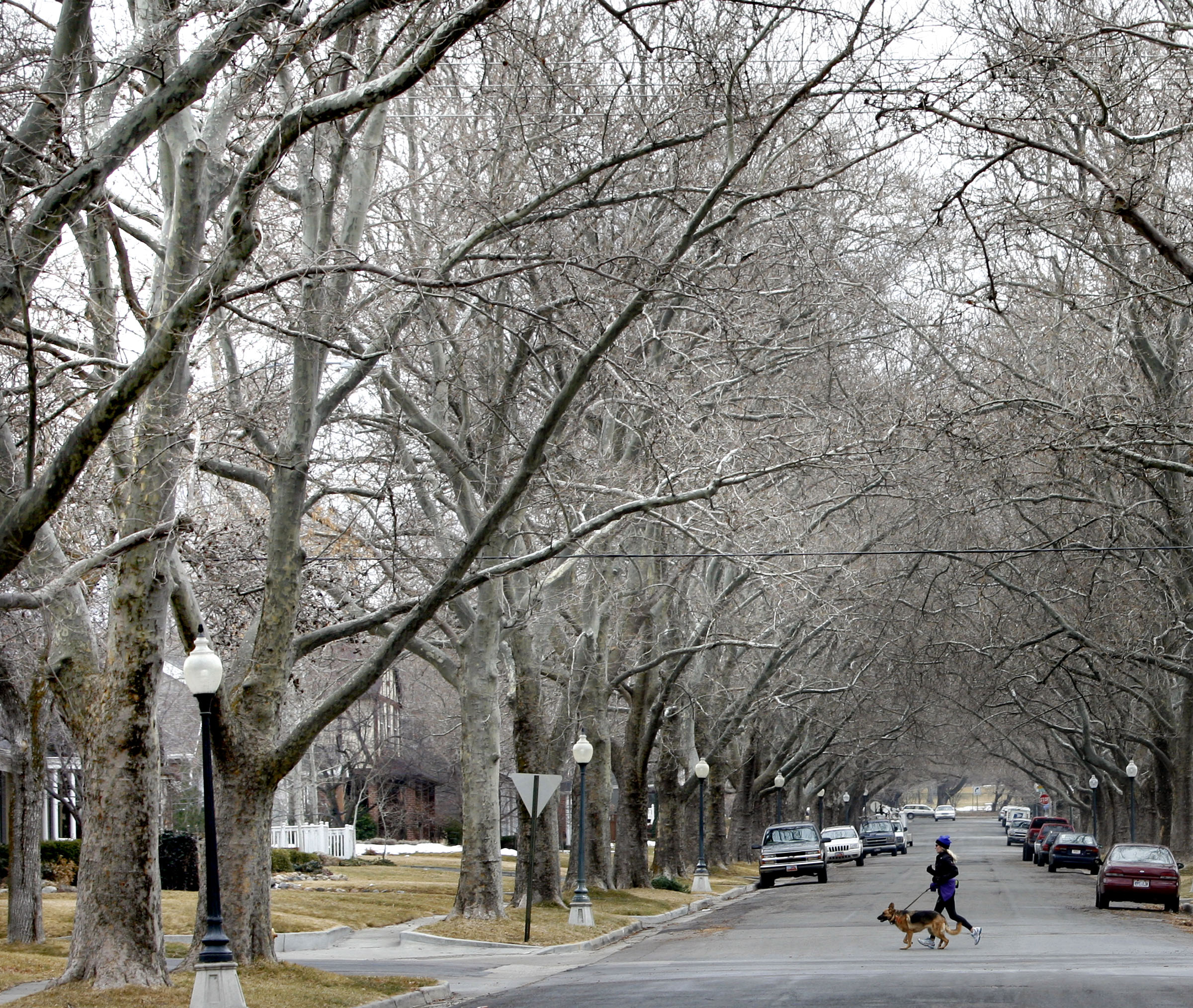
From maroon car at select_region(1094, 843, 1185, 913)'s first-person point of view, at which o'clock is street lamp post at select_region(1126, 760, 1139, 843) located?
The street lamp post is roughly at 12 o'clock from the maroon car.

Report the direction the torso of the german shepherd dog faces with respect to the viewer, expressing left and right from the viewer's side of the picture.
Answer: facing to the left of the viewer

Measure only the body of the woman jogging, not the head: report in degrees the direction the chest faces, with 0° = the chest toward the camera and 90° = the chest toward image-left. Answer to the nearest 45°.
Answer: approximately 90°

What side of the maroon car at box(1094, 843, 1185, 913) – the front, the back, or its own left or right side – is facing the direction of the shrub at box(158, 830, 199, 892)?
left

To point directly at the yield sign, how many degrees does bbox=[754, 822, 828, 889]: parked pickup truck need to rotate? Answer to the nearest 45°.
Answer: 0° — it already faces it

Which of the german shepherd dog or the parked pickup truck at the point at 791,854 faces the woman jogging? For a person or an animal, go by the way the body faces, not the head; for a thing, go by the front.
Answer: the parked pickup truck

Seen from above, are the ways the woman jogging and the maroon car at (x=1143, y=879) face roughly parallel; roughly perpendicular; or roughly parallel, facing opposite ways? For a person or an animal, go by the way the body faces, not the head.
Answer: roughly perpendicular

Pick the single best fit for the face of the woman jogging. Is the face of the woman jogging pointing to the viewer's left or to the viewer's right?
to the viewer's left

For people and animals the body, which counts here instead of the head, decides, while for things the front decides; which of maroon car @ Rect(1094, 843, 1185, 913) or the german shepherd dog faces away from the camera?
the maroon car

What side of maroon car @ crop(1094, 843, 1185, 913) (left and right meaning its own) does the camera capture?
back
